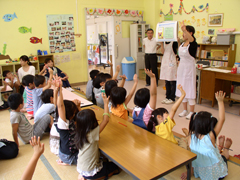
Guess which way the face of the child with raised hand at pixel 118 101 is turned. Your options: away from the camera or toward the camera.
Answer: away from the camera

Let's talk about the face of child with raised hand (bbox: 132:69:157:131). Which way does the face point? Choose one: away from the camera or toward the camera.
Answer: away from the camera

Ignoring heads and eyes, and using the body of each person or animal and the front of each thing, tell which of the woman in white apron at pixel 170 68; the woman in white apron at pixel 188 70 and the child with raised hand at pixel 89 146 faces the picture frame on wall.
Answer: the child with raised hand

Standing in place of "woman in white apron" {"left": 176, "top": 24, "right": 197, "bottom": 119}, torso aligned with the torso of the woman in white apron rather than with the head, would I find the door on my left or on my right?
on my right

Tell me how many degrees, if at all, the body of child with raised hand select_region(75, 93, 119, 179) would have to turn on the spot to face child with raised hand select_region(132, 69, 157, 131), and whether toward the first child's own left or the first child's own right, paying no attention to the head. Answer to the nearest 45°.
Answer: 0° — they already face them

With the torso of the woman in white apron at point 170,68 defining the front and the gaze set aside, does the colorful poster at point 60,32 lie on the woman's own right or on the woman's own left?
on the woman's own right

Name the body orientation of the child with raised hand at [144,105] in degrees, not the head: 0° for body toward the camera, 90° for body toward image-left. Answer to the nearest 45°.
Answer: approximately 225°

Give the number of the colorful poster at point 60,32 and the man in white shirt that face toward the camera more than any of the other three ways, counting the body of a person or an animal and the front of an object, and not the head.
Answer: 2

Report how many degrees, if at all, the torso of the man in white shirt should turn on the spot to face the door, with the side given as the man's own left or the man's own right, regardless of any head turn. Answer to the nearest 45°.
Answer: approximately 135° to the man's own right

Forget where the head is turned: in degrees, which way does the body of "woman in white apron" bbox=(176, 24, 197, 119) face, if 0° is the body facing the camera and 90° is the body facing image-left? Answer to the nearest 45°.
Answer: approximately 45°

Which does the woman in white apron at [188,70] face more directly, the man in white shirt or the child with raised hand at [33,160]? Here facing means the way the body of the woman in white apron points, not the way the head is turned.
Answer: the child with raised hand

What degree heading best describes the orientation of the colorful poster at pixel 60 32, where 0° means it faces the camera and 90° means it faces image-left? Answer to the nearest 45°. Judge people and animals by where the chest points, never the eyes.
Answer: approximately 0°

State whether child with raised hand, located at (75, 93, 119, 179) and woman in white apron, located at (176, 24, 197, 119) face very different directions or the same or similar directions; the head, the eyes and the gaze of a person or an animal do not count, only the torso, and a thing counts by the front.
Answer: very different directions

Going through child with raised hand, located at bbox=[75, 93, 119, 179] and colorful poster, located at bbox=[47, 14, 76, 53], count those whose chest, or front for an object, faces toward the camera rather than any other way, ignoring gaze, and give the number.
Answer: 1
